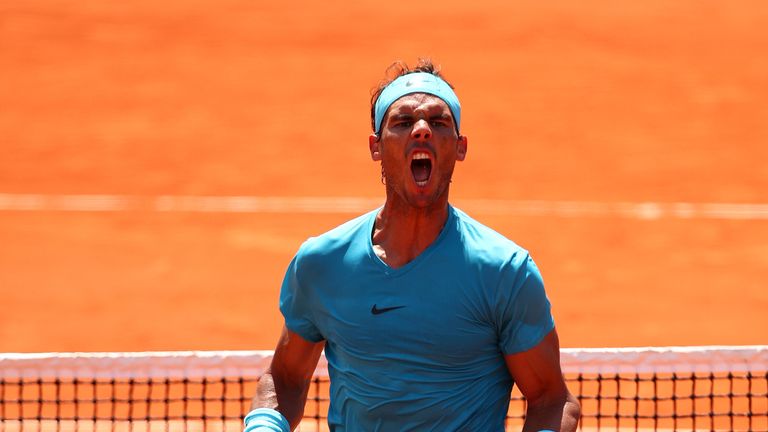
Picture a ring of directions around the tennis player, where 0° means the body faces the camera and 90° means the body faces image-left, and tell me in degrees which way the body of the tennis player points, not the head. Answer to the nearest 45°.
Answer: approximately 0°
